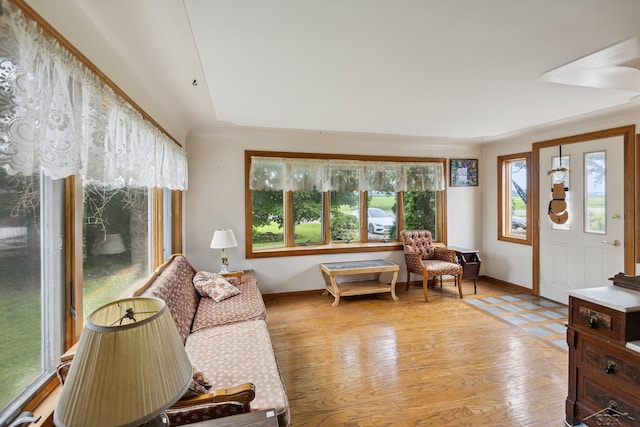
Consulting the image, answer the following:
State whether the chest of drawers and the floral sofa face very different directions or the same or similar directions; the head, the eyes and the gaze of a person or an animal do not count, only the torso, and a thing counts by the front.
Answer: very different directions

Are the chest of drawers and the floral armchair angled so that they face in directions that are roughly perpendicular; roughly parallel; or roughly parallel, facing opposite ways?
roughly perpendicular

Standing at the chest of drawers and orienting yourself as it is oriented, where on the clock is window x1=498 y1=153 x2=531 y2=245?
The window is roughly at 4 o'clock from the chest of drawers.

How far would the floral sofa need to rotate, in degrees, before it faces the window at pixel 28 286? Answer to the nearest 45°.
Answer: approximately 135° to its right

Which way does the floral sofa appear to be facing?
to the viewer's right

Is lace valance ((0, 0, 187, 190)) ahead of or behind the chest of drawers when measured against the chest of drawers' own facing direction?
ahead

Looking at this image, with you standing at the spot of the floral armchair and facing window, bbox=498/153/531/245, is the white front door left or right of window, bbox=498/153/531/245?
right

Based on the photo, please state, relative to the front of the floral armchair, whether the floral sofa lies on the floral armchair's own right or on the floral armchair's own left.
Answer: on the floral armchair's own right

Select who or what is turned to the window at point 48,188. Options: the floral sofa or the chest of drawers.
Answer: the chest of drawers

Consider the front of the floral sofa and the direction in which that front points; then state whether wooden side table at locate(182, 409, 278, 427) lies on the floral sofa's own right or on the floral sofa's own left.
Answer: on the floral sofa's own right

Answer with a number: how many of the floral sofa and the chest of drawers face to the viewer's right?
1

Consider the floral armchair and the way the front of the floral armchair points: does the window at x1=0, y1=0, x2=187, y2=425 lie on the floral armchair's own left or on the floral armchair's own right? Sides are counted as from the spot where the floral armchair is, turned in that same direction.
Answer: on the floral armchair's own right
